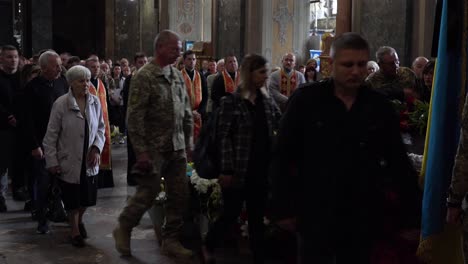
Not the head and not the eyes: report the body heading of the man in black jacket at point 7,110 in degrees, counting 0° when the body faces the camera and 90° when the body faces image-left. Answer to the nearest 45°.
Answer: approximately 315°

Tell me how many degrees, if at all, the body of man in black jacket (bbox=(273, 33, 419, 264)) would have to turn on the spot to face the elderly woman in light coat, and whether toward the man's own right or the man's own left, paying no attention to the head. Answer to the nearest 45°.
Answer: approximately 135° to the man's own right

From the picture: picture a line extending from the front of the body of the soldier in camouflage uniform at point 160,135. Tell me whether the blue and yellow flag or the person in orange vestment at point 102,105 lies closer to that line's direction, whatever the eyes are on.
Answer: the blue and yellow flag

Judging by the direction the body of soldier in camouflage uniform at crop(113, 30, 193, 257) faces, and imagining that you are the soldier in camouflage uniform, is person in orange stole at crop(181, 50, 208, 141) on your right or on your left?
on your left

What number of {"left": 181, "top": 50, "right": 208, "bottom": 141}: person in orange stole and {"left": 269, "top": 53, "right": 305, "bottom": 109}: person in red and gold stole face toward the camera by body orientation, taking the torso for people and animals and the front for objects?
2

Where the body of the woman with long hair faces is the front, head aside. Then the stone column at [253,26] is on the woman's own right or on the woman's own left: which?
on the woman's own left

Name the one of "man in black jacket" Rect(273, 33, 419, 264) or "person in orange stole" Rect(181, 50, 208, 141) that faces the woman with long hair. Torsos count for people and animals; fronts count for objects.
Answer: the person in orange stole

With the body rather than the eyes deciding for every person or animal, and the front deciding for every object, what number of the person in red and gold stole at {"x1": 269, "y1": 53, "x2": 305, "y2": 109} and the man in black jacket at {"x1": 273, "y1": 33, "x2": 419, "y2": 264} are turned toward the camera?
2
